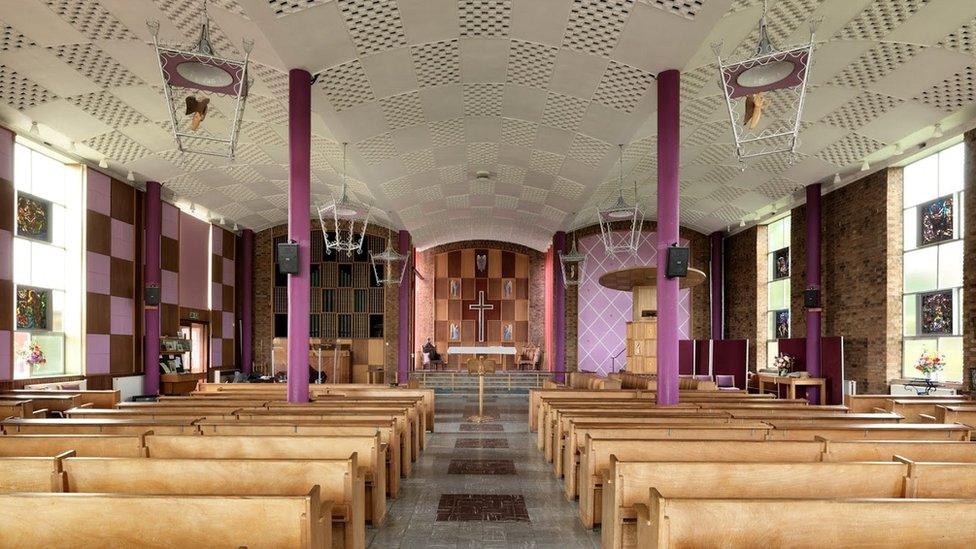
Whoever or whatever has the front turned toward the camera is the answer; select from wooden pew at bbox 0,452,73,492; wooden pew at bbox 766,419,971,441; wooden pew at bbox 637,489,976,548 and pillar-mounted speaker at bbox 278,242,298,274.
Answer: the pillar-mounted speaker

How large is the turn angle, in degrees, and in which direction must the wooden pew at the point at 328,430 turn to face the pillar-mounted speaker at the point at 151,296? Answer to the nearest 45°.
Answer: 0° — it already faces it

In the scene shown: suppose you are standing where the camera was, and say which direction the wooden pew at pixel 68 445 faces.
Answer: facing away from the viewer

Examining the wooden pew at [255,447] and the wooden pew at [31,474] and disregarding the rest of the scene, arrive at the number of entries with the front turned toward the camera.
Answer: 0

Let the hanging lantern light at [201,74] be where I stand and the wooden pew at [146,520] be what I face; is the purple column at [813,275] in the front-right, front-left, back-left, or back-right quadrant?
back-left

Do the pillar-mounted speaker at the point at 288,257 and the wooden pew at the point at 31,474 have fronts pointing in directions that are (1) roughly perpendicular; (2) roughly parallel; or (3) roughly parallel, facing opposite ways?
roughly parallel, facing opposite ways

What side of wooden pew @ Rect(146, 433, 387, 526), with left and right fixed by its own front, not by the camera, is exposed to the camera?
back

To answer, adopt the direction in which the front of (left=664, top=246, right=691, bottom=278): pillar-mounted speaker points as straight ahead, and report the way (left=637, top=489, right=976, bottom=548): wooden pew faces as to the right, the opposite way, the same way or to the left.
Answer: the opposite way

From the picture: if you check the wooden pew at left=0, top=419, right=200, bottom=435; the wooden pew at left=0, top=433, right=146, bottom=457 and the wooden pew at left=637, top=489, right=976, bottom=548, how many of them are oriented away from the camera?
3

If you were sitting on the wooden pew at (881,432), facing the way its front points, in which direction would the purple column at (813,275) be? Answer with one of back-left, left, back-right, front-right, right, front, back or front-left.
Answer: front

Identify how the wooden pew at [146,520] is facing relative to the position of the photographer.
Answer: facing away from the viewer

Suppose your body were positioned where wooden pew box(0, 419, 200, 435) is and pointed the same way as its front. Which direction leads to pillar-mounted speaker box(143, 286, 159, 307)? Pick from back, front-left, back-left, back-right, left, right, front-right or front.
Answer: front

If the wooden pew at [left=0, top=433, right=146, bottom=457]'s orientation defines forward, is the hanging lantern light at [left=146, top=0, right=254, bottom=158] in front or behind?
in front

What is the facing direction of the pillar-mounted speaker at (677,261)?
toward the camera
